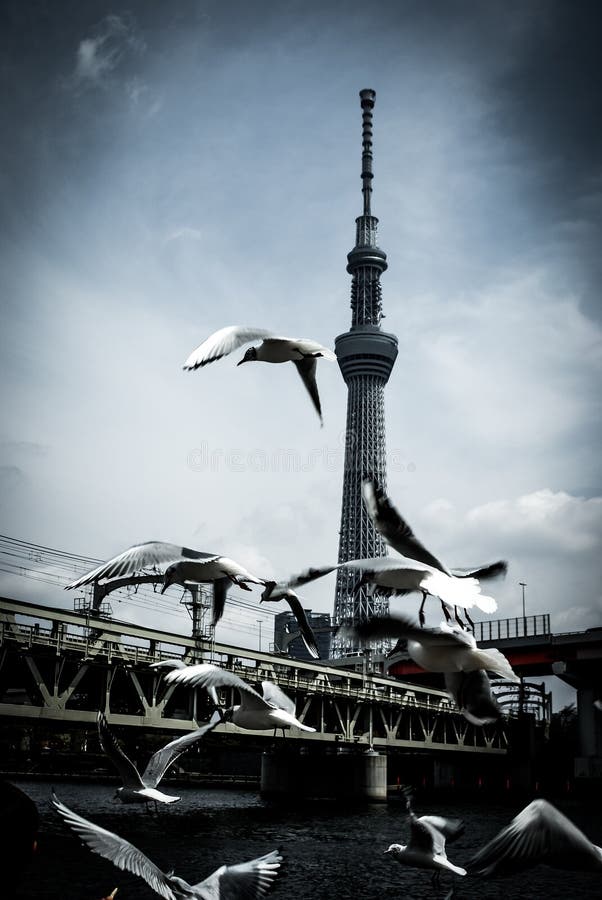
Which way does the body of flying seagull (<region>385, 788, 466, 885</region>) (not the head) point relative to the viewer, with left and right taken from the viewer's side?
facing to the left of the viewer

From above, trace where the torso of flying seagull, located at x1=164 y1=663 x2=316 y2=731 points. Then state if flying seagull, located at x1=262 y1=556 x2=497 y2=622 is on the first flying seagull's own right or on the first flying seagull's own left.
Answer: on the first flying seagull's own left

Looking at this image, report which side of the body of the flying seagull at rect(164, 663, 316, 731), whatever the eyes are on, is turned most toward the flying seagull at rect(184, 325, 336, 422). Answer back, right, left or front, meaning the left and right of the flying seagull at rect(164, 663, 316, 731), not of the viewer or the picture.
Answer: left

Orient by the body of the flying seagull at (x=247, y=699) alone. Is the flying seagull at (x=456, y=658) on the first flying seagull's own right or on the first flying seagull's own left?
on the first flying seagull's own left

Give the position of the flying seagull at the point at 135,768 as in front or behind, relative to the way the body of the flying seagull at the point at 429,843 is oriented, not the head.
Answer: in front
